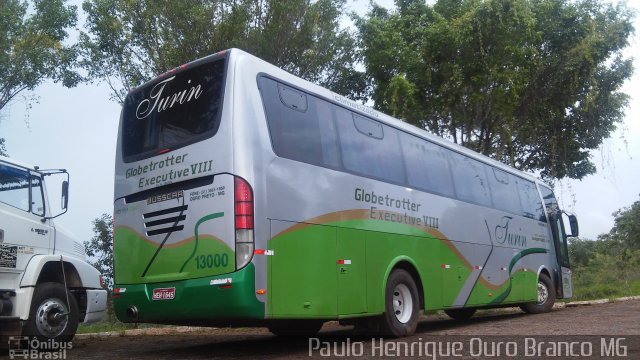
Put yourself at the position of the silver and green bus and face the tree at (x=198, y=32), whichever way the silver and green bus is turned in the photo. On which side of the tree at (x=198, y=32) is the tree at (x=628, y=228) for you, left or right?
right

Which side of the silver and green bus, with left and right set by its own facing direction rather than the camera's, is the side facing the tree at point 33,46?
left

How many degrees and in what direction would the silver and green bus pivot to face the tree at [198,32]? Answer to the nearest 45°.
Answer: approximately 45° to its left

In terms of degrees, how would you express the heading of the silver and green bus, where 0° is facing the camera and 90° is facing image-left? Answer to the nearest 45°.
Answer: approximately 225°

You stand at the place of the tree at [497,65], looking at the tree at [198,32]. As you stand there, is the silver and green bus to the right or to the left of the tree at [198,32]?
left

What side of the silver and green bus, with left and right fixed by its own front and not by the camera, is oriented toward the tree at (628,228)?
front

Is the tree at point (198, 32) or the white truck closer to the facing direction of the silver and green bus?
the tree

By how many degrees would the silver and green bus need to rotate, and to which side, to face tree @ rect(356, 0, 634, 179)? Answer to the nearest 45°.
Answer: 0° — it already faces it

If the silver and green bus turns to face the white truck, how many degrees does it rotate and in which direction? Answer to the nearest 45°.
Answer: approximately 135° to its left
